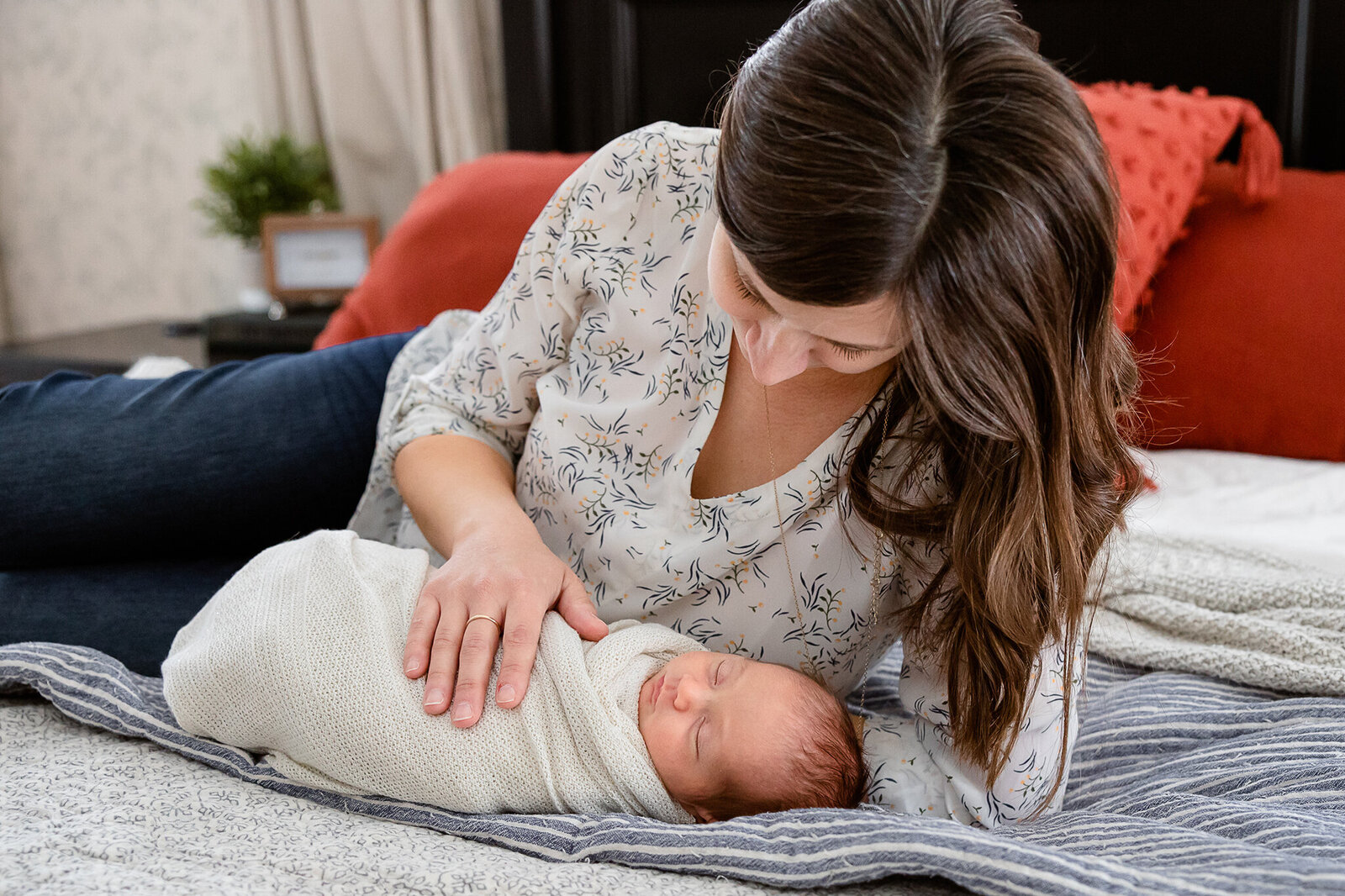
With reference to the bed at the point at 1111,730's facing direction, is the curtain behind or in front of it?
behind

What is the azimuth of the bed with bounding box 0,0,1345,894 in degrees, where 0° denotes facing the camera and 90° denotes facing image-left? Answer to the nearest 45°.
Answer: approximately 0°

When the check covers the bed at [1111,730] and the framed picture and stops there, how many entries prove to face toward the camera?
2

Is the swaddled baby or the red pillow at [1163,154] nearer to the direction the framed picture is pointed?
the swaddled baby

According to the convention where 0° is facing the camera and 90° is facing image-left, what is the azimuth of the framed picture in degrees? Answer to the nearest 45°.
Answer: approximately 0°
